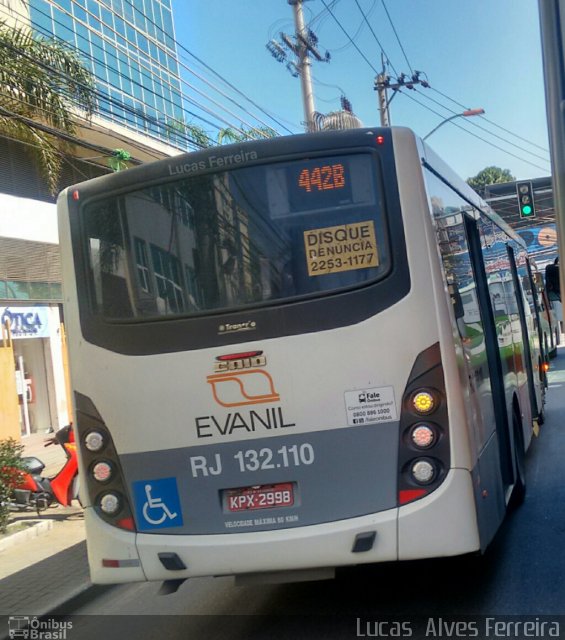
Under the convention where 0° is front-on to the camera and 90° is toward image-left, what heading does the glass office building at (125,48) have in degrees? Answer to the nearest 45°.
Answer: approximately 315°

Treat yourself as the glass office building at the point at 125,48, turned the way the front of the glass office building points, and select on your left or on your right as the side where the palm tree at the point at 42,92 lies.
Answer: on your right

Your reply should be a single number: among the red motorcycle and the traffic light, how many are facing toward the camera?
1

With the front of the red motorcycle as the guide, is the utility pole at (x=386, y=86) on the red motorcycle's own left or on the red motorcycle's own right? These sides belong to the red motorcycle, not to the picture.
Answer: on the red motorcycle's own left

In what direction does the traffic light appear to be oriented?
toward the camera

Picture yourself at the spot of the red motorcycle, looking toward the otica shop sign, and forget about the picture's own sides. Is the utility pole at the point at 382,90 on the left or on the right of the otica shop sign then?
right

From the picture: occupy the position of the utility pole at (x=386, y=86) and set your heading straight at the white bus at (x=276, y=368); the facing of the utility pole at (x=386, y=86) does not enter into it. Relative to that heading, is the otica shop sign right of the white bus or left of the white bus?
right

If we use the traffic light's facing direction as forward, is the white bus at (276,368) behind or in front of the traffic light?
in front

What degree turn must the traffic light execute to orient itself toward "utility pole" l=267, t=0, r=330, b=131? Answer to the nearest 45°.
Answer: approximately 45° to its right

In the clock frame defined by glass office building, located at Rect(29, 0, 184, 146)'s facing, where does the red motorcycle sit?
The red motorcycle is roughly at 2 o'clock from the glass office building.

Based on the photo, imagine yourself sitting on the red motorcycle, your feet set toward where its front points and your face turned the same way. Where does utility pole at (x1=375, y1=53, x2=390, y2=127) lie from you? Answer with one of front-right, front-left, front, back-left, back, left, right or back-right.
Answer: front-left

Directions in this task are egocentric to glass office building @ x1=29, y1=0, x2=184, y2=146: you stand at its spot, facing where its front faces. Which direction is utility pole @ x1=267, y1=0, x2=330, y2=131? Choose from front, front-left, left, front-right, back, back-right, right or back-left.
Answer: front

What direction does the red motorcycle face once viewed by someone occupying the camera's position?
facing to the right of the viewer

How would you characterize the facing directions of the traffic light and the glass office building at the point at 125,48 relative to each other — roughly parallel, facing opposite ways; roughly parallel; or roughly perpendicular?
roughly perpendicular
